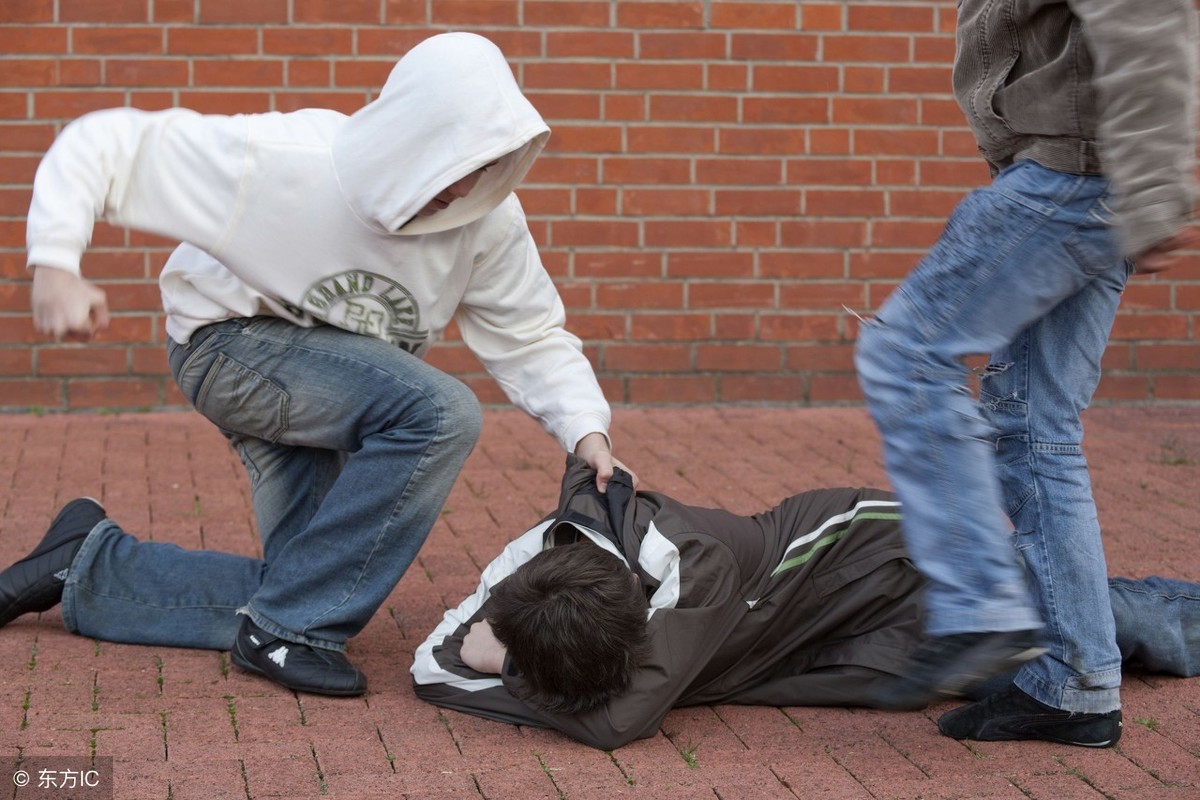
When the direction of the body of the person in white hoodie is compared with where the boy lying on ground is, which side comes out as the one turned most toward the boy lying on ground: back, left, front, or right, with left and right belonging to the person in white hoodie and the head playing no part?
front

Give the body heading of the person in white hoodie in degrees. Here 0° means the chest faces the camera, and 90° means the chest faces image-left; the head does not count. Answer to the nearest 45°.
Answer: approximately 315°

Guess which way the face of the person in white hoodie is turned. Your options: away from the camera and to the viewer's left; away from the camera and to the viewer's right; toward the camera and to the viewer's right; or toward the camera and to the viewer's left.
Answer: toward the camera and to the viewer's right
